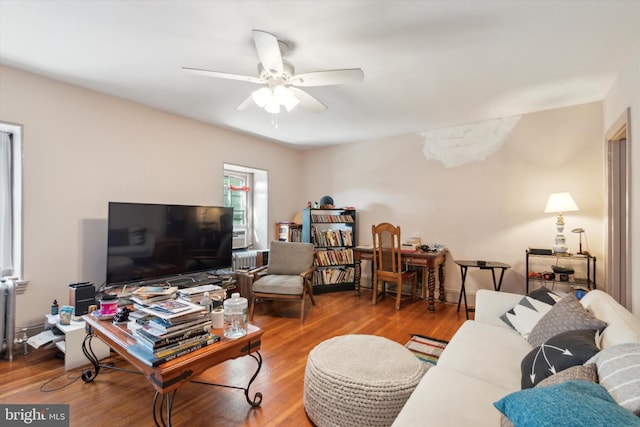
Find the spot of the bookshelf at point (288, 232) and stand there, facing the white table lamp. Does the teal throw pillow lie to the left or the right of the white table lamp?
right

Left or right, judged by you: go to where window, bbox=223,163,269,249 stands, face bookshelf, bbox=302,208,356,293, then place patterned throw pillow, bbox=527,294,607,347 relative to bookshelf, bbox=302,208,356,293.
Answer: right

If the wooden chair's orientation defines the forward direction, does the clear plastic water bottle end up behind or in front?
behind

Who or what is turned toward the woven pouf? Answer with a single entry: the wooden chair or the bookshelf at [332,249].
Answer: the bookshelf

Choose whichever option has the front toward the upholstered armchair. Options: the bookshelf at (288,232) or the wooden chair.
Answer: the bookshelf

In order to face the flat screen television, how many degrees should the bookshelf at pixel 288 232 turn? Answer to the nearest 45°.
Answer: approximately 45° to its right

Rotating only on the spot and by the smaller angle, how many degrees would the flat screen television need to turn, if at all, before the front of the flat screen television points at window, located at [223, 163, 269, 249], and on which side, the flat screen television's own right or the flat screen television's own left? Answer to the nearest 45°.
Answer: approximately 90° to the flat screen television's own left

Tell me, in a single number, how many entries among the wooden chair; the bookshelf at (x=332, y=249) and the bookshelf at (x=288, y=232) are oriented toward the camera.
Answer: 2

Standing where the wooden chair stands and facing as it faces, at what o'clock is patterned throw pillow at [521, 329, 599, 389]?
The patterned throw pillow is roughly at 4 o'clock from the wooden chair.

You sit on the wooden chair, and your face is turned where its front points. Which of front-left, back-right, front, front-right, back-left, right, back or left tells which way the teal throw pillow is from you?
back-right

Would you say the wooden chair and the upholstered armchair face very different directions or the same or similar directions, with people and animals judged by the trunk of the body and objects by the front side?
very different directions

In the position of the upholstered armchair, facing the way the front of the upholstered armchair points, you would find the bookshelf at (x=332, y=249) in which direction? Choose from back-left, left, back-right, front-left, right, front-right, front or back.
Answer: back
